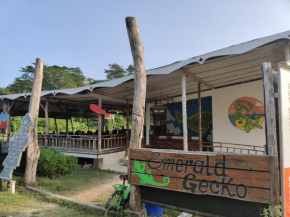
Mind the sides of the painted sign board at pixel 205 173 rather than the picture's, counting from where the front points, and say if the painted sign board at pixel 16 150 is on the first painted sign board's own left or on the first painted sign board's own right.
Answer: on the first painted sign board's own right

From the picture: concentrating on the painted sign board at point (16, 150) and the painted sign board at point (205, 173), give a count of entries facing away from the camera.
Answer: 0

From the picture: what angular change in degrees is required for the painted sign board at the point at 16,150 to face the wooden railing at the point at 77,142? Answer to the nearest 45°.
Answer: approximately 135° to its left

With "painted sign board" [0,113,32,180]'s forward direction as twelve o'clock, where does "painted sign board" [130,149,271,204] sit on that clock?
"painted sign board" [130,149,271,204] is roughly at 11 o'clock from "painted sign board" [0,113,32,180].

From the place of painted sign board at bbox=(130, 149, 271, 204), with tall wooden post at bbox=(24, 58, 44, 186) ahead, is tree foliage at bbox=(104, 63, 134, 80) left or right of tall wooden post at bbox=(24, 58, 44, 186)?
right

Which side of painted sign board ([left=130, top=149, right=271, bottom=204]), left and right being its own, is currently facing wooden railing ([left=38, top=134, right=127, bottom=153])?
right

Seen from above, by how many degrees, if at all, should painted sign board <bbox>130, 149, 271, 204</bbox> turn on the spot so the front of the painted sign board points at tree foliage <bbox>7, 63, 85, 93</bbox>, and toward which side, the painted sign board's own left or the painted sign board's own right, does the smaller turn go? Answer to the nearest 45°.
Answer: approximately 90° to the painted sign board's own right

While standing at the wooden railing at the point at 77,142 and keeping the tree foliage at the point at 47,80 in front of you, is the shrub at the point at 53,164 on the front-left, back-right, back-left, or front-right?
back-left

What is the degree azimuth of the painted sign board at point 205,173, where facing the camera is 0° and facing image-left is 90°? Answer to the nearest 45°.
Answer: approximately 45°

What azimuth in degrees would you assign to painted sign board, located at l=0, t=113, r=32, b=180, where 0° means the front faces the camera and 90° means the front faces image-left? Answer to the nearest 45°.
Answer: approximately 0°

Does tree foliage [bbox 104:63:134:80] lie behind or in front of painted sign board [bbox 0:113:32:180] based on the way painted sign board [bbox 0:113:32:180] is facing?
behind

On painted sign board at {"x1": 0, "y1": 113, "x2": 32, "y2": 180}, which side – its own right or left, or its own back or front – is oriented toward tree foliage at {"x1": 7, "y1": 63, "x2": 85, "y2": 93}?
back
